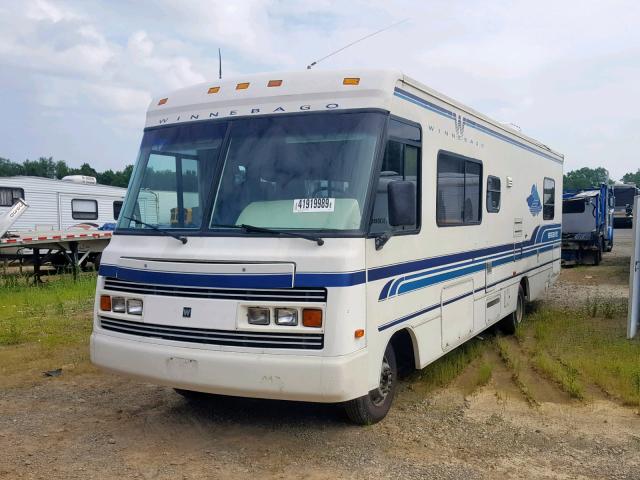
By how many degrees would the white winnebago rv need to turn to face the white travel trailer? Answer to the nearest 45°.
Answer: approximately 90° to its right

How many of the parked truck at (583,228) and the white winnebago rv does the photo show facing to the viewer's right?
0

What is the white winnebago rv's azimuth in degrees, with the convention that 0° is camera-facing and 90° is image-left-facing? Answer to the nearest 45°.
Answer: approximately 45°

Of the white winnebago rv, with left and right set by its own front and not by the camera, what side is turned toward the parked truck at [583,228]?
back
